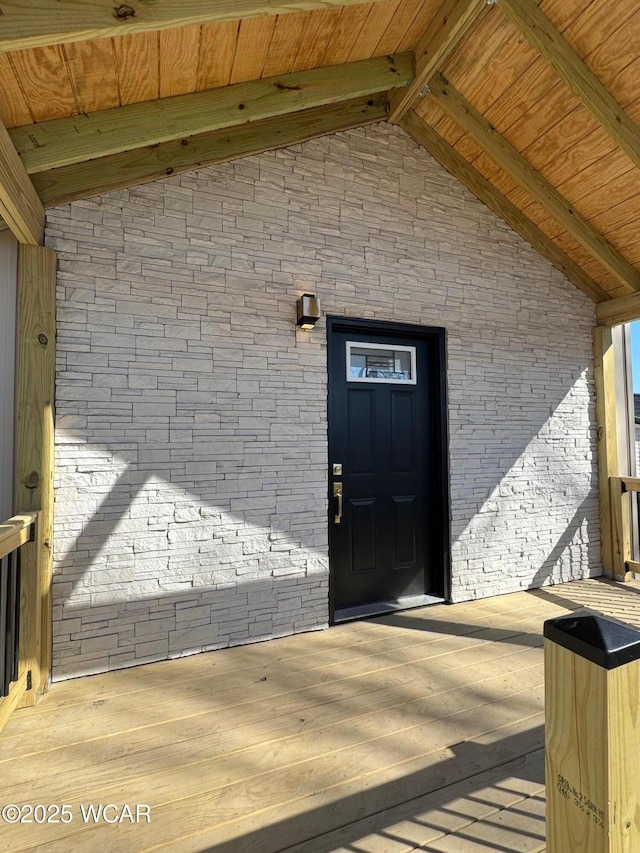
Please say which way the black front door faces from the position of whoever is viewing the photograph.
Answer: facing the viewer and to the right of the viewer

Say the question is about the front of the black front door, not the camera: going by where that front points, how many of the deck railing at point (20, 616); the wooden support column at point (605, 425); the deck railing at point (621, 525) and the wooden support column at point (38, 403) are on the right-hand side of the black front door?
2

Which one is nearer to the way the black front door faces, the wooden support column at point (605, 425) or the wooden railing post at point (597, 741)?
the wooden railing post

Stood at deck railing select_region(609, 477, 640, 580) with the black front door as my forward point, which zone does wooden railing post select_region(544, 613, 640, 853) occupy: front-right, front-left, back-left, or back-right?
front-left

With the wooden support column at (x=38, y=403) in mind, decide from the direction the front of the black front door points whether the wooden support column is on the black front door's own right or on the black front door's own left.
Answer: on the black front door's own right

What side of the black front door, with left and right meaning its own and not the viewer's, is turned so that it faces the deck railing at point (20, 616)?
right

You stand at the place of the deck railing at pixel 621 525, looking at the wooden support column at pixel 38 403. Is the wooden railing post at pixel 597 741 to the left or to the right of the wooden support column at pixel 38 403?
left

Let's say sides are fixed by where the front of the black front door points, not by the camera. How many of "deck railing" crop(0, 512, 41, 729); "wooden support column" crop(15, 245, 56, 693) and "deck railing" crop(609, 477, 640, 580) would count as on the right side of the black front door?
2

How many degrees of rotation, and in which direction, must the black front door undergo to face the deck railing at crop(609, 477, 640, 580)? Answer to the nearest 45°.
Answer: approximately 90° to its left
